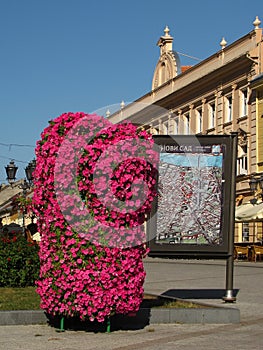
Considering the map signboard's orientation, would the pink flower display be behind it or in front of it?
in front

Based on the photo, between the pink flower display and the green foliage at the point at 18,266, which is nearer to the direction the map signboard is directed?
the pink flower display

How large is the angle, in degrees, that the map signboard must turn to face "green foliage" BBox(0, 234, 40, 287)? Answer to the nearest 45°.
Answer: approximately 135° to its right

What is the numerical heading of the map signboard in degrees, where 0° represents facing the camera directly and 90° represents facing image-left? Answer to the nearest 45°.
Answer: approximately 0°

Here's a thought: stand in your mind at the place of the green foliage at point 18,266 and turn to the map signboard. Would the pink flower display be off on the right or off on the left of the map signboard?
right
